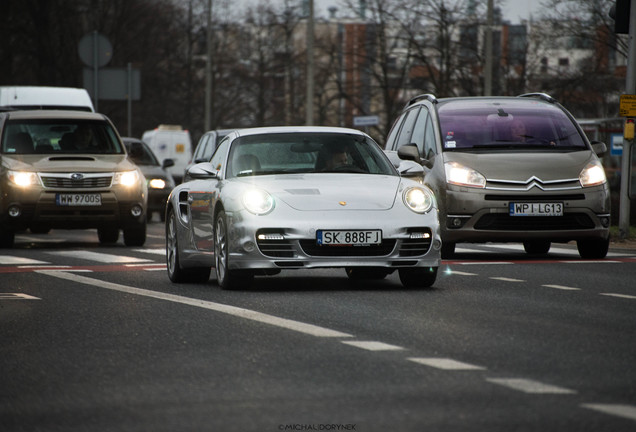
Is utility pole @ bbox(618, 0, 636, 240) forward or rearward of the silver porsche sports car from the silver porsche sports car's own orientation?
rearward

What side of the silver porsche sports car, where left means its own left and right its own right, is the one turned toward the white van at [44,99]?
back

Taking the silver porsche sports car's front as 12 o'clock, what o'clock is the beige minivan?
The beige minivan is roughly at 7 o'clock from the silver porsche sports car.

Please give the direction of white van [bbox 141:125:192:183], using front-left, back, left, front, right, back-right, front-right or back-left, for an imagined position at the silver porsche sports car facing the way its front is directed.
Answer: back

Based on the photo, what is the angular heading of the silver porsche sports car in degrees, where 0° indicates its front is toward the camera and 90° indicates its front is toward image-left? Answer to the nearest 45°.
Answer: approximately 0°

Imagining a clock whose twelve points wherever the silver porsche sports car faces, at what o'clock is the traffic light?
The traffic light is roughly at 7 o'clock from the silver porsche sports car.
